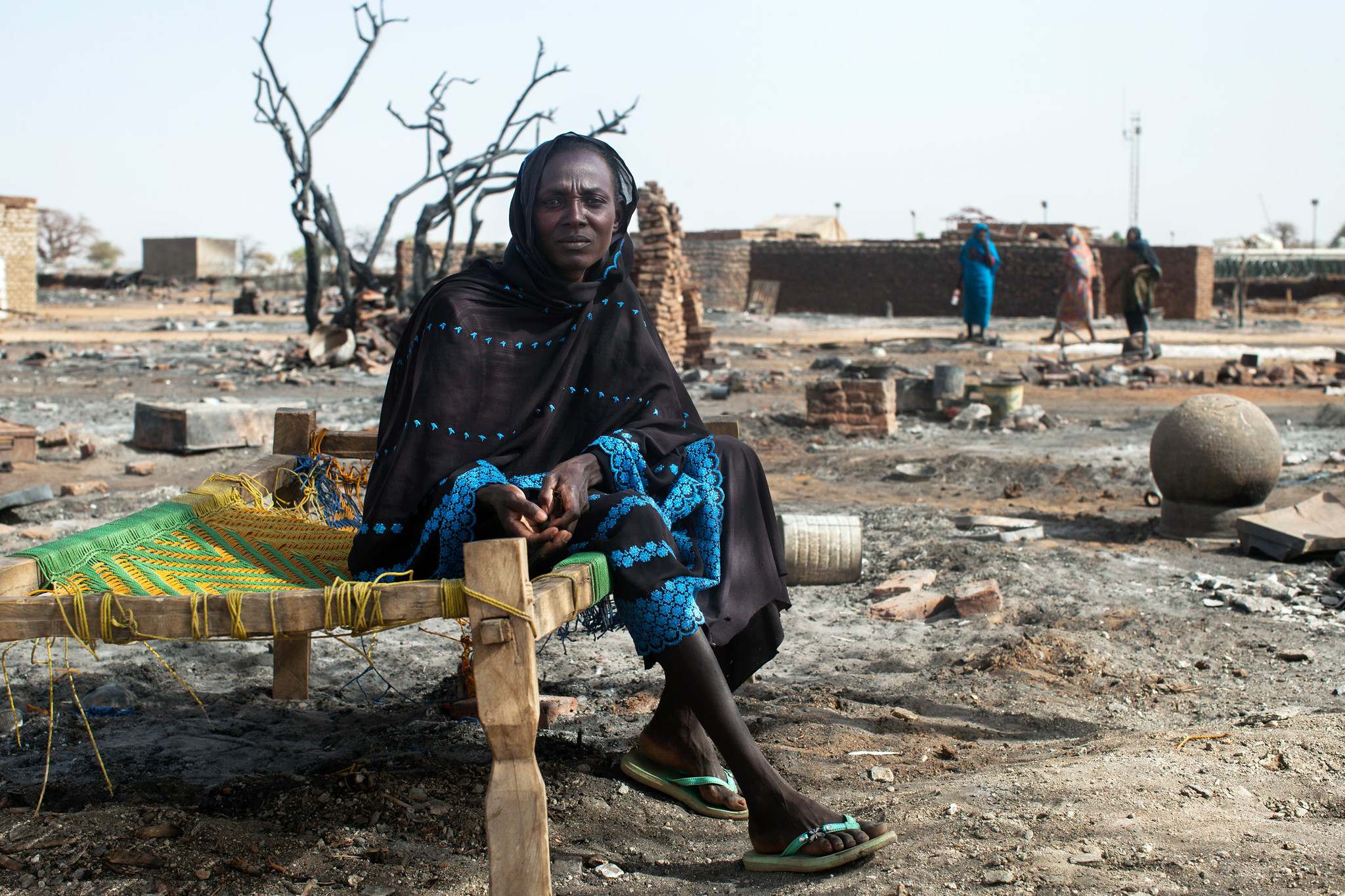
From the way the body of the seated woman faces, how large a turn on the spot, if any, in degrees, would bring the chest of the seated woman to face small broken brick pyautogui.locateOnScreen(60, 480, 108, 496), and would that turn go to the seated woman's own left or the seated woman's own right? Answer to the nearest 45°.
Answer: approximately 180°

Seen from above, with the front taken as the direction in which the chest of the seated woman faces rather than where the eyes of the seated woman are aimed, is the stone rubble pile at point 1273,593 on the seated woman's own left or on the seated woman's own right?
on the seated woman's own left

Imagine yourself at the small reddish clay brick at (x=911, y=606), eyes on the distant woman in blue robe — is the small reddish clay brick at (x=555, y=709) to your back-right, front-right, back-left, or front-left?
back-left

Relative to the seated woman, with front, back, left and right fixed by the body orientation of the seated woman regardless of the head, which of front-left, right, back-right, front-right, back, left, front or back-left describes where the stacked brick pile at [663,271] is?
back-left

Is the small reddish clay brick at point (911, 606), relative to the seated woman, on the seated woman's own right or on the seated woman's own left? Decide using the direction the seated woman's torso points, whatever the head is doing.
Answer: on the seated woman's own left

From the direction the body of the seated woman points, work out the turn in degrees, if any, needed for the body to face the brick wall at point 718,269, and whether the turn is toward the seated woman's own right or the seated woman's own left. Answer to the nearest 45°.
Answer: approximately 135° to the seated woman's own left

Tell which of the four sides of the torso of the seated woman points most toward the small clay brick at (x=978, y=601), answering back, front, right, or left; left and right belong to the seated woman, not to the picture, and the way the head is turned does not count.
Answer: left

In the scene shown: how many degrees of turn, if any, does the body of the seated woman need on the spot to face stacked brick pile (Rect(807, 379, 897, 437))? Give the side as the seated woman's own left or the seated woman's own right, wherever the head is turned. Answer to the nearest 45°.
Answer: approximately 135° to the seated woman's own left

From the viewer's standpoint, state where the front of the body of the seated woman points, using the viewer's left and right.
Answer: facing the viewer and to the right of the viewer
